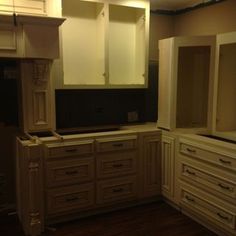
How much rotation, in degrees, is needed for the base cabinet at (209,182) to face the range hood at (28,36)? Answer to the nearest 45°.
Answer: approximately 45° to its right

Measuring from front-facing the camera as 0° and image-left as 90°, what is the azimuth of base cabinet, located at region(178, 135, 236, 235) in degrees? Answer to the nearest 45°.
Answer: approximately 45°

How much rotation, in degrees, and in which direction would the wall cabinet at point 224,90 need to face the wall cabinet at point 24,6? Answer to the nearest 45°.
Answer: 0° — it already faces it

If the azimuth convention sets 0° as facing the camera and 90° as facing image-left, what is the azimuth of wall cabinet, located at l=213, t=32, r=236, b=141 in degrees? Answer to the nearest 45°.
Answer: approximately 45°

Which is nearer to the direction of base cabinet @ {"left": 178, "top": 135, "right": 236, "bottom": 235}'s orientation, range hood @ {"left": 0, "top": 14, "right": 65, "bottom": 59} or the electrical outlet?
the range hood
